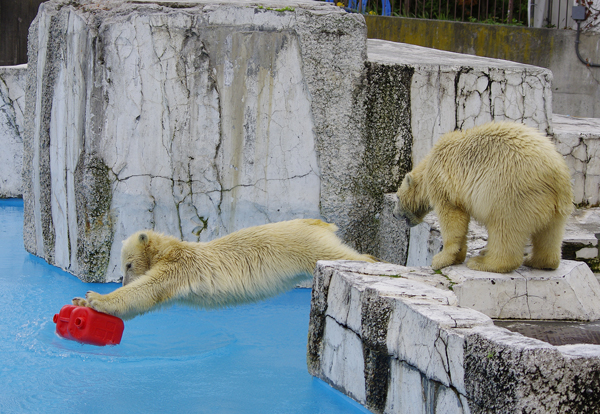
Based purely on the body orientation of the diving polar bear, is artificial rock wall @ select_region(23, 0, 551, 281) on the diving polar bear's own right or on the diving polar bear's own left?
on the diving polar bear's own right

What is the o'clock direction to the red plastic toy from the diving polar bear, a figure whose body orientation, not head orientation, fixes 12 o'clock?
The red plastic toy is roughly at 11 o'clock from the diving polar bear.

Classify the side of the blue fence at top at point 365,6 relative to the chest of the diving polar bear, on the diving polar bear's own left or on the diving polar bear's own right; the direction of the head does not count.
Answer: on the diving polar bear's own right

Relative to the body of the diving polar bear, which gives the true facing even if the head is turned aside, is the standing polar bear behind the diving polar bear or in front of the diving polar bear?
behind

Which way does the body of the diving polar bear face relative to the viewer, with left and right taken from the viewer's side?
facing to the left of the viewer

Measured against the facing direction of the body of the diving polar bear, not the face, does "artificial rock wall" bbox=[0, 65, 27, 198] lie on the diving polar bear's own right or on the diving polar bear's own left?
on the diving polar bear's own right

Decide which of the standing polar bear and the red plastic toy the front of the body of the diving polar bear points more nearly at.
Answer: the red plastic toy

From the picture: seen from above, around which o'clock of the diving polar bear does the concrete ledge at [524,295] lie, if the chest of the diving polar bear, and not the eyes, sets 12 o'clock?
The concrete ledge is roughly at 7 o'clock from the diving polar bear.
